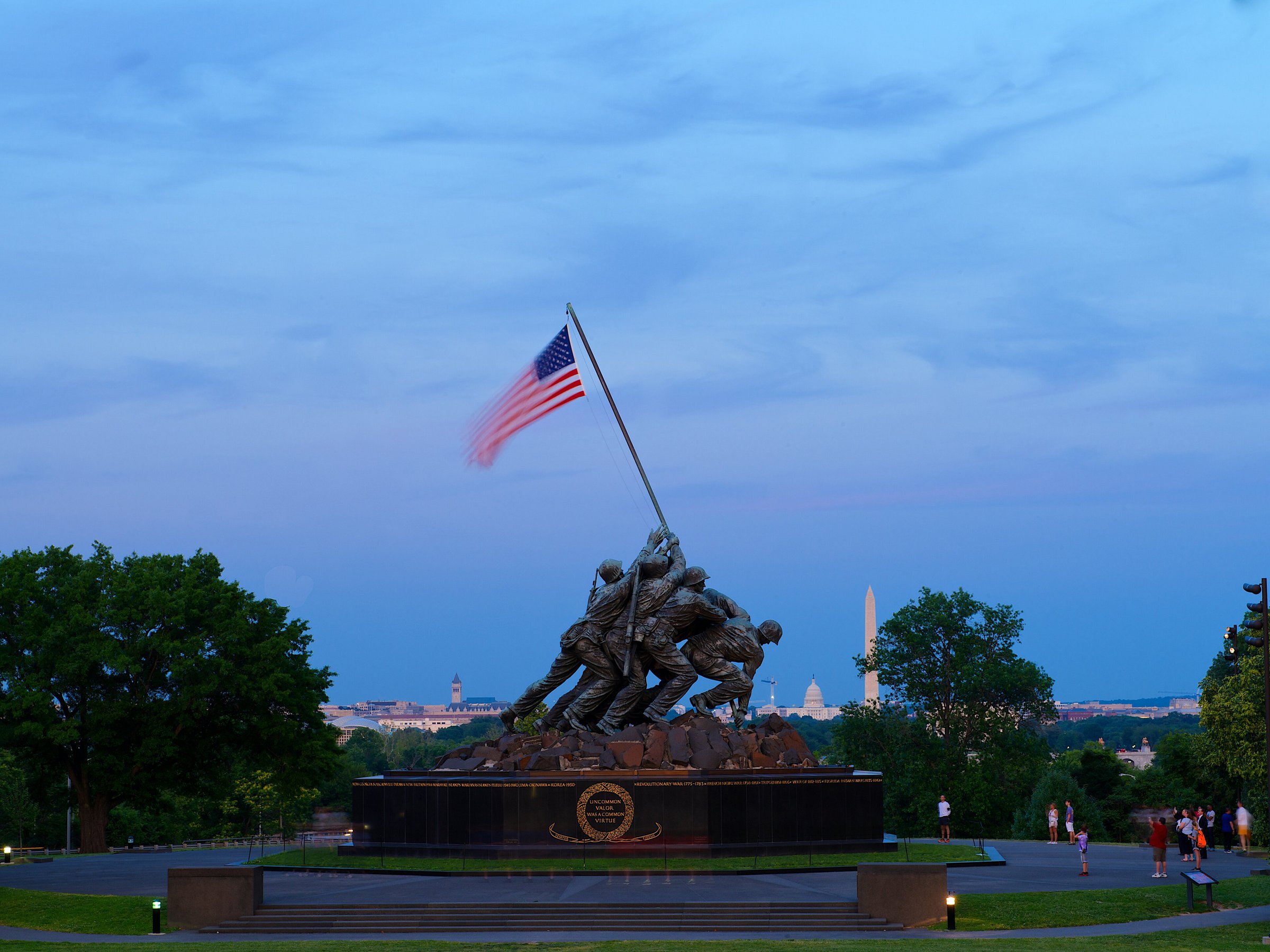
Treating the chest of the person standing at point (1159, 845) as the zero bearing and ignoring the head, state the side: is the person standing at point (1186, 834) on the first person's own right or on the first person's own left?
on the first person's own right

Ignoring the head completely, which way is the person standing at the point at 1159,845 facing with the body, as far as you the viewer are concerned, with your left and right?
facing to the left of the viewer
